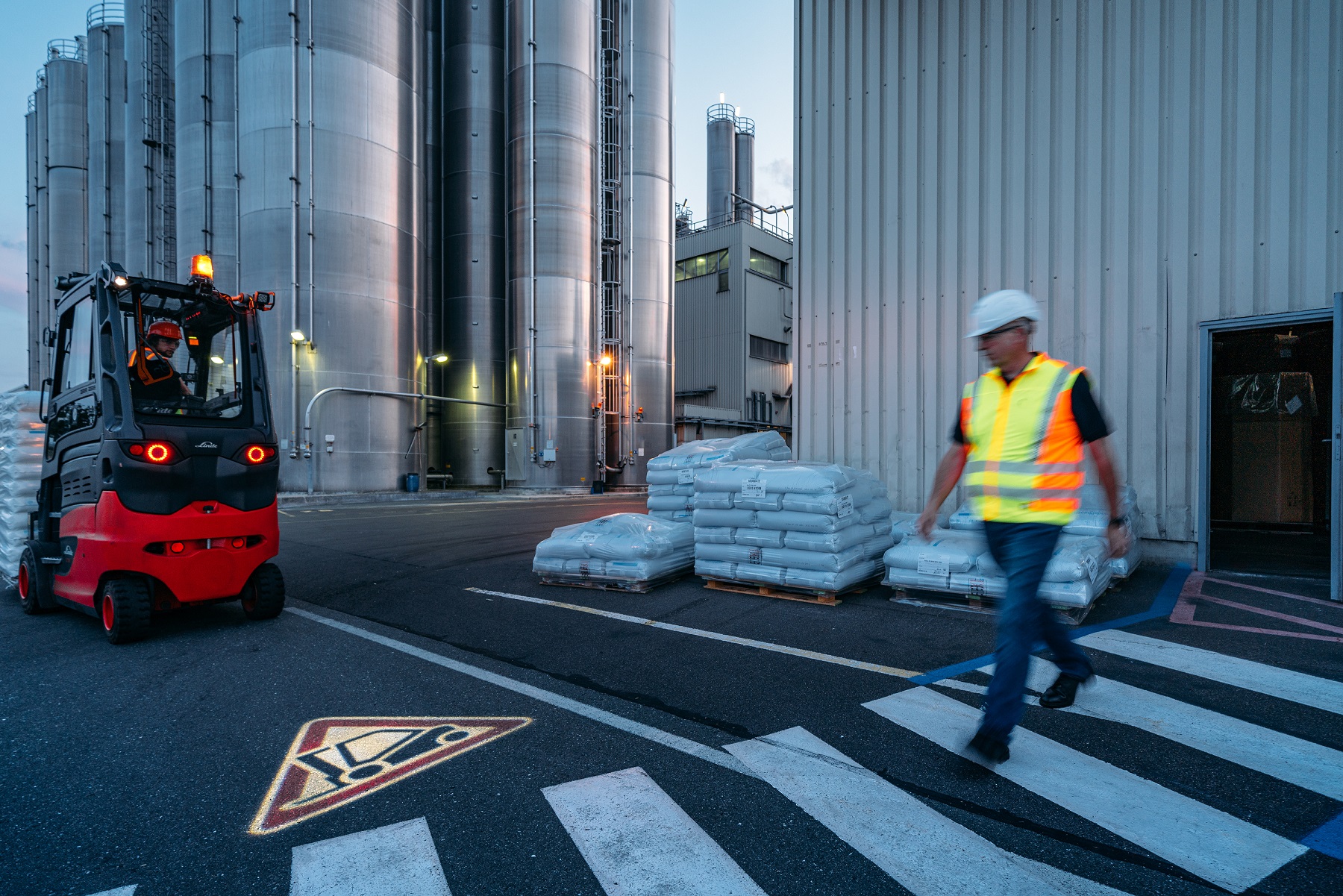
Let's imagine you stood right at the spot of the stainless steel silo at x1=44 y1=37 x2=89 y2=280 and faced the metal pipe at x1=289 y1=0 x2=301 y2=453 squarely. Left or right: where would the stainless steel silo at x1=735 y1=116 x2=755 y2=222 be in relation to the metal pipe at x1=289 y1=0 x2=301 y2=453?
left

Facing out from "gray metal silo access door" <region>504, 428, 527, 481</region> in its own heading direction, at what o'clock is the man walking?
The man walking is roughly at 12 o'clock from the gray metal silo access door.

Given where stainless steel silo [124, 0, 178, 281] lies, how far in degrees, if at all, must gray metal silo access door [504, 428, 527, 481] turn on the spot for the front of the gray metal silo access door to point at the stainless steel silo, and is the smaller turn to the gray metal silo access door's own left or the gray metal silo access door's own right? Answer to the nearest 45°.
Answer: approximately 90° to the gray metal silo access door's own right

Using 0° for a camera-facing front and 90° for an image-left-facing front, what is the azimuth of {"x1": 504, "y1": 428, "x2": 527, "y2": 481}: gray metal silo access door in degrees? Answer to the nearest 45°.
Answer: approximately 0°

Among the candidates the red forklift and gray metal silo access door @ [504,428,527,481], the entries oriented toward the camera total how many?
1

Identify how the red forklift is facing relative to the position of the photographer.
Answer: facing away from the viewer and to the left of the viewer

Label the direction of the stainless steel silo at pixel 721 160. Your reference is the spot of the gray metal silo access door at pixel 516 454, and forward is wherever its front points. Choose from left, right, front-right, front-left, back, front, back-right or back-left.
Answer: back-left

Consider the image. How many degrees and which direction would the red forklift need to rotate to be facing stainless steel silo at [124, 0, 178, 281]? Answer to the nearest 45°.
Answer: approximately 45° to its right

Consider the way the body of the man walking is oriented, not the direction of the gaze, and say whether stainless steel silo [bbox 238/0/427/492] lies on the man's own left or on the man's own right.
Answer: on the man's own right
